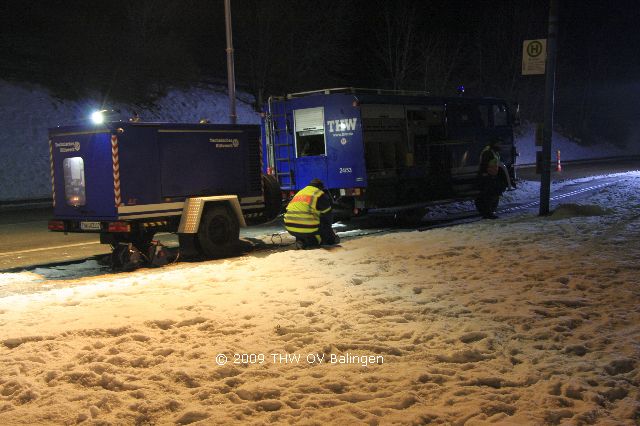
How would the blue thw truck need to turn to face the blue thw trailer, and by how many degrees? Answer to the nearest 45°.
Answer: approximately 180°

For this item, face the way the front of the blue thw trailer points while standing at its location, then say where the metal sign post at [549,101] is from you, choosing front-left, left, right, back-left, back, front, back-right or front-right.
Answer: front-right

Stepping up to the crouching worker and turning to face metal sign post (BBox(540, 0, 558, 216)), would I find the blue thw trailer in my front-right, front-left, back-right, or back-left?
back-left

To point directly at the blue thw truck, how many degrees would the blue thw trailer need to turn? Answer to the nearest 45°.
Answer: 0° — it already faces it

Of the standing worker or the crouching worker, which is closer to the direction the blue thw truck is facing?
the standing worker

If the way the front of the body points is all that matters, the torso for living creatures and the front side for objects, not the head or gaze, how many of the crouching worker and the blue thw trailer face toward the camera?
0

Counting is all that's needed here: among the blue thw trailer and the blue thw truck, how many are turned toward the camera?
0

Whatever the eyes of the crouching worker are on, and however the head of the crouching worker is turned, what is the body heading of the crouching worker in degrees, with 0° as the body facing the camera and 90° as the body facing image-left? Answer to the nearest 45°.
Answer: approximately 225°

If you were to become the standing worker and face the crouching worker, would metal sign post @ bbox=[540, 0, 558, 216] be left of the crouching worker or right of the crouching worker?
left

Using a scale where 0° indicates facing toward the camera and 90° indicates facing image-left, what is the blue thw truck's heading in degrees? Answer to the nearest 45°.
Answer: approximately 225°

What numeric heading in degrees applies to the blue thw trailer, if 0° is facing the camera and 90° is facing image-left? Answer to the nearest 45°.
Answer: approximately 225°
